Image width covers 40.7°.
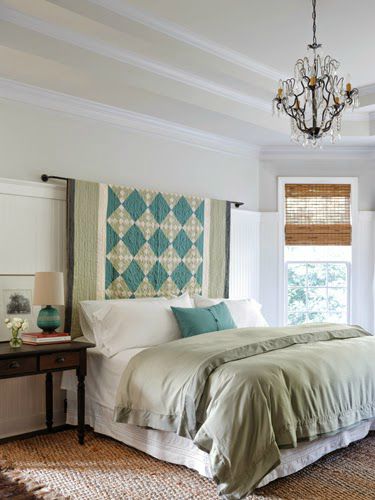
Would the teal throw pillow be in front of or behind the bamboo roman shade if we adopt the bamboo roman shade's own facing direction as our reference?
in front

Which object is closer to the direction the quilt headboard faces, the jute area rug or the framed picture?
the jute area rug

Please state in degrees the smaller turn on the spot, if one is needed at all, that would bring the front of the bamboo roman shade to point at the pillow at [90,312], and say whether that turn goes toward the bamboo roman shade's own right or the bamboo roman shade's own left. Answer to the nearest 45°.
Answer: approximately 45° to the bamboo roman shade's own right

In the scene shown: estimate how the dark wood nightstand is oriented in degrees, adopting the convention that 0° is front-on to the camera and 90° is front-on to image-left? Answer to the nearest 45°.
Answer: approximately 315°

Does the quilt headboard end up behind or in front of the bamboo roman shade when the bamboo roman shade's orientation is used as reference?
in front

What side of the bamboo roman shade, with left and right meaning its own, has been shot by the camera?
front

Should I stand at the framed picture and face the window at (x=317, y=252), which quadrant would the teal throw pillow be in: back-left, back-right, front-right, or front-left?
front-right

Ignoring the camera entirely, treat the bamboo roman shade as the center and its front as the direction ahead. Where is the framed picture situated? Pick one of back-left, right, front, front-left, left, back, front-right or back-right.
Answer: front-right

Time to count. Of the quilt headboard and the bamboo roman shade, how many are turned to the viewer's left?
0

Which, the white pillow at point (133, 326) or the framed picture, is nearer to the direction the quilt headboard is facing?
the white pillow

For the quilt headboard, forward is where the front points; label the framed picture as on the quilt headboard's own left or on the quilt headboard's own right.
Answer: on the quilt headboard's own right

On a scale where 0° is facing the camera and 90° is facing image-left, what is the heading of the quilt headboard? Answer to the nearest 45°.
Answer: approximately 315°

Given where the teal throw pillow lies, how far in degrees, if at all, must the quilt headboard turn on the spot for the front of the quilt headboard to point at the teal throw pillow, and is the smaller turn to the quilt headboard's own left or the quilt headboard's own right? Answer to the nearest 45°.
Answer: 0° — it already faces it

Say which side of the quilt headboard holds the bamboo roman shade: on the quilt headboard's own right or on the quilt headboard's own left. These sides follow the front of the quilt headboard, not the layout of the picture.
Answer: on the quilt headboard's own left

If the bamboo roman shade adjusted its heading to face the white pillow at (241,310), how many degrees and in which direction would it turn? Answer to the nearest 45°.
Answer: approximately 45° to its right
